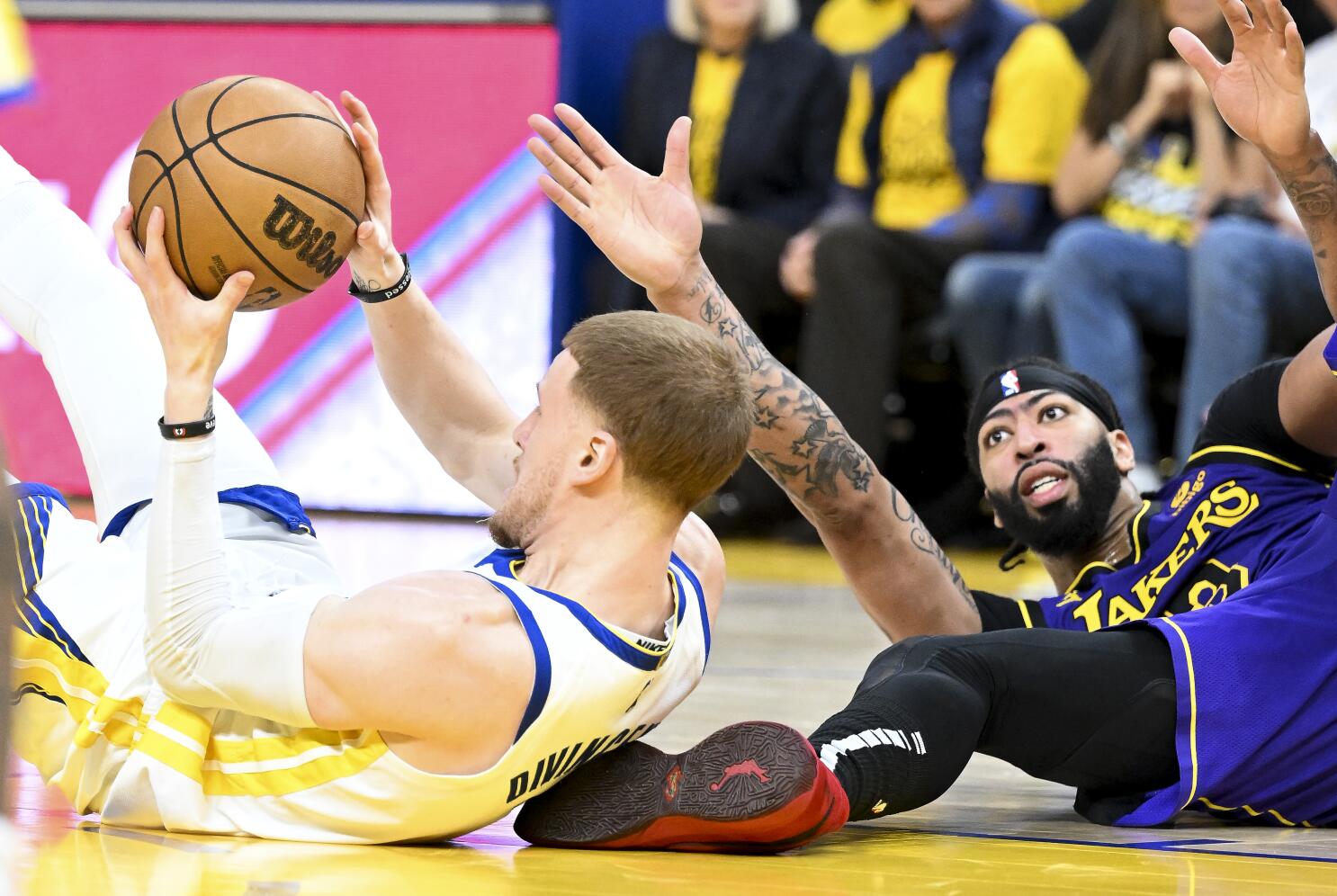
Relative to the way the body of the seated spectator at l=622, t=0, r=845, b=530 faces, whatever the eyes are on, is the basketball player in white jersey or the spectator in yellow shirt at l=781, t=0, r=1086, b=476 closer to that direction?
the basketball player in white jersey

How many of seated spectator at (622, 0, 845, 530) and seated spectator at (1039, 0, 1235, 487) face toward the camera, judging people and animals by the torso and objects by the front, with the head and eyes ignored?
2

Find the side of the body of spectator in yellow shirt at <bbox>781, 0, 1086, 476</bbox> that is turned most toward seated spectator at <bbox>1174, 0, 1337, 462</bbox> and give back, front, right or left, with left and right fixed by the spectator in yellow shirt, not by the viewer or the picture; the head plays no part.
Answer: left

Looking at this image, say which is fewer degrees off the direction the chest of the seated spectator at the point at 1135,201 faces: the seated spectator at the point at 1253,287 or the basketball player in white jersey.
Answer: the basketball player in white jersey

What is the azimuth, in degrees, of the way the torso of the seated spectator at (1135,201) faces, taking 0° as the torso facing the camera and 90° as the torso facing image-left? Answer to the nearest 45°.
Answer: approximately 0°

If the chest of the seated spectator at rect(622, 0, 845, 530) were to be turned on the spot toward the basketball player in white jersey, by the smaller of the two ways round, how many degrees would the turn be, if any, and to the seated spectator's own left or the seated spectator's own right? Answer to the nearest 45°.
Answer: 0° — they already face them

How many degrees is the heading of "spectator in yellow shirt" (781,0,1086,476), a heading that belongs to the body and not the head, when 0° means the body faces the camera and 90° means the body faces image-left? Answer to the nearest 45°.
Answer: approximately 45°

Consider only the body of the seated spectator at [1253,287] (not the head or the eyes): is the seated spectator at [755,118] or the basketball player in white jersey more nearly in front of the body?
the basketball player in white jersey

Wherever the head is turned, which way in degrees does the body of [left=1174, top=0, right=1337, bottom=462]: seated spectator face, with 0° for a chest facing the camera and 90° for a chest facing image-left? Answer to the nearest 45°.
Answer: approximately 45°

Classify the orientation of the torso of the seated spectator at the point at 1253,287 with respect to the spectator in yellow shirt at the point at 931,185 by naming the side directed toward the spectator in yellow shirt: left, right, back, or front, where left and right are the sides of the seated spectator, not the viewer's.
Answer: right
